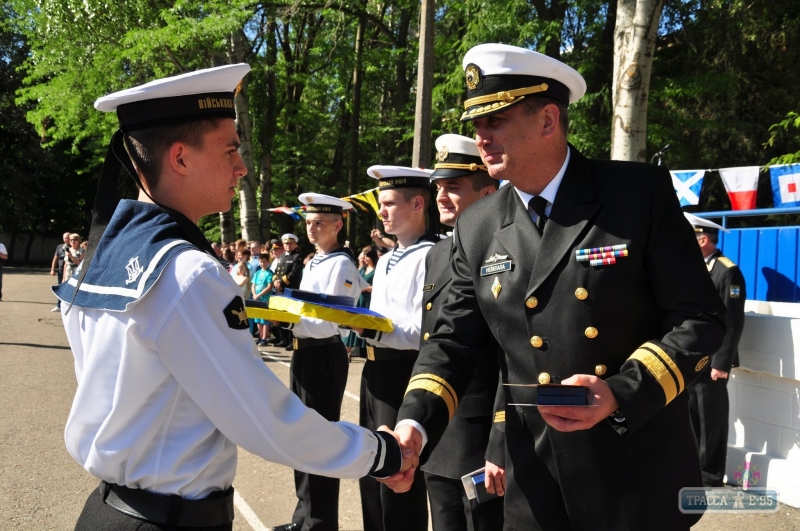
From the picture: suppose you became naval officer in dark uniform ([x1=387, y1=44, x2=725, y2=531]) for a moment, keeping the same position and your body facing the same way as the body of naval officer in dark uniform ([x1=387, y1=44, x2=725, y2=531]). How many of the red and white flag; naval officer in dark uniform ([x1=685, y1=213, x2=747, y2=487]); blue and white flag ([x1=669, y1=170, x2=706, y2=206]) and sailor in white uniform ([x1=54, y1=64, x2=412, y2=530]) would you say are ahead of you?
1

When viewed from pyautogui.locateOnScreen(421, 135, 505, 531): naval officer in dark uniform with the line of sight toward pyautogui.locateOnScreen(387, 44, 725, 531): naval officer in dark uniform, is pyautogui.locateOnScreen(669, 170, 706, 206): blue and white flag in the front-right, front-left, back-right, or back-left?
back-left

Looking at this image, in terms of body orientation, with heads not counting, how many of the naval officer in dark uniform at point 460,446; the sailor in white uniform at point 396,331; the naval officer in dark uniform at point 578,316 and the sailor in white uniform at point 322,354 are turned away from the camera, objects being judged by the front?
0

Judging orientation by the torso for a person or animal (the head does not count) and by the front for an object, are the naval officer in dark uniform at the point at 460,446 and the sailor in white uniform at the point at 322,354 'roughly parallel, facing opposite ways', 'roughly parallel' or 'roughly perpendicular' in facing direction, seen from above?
roughly parallel

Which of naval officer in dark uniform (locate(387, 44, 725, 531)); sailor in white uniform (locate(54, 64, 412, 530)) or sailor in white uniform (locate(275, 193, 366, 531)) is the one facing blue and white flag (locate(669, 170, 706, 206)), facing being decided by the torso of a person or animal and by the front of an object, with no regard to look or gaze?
sailor in white uniform (locate(54, 64, 412, 530))

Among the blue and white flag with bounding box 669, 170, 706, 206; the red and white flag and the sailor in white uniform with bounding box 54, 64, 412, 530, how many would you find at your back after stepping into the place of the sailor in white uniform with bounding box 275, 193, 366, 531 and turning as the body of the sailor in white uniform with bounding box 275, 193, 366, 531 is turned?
2

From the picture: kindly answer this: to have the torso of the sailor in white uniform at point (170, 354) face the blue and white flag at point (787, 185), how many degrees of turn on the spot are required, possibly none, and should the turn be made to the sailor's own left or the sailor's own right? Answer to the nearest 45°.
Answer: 0° — they already face it

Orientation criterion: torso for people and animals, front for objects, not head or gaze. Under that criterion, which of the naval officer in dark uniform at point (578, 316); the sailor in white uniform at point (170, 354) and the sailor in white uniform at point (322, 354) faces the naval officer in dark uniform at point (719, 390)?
the sailor in white uniform at point (170, 354)

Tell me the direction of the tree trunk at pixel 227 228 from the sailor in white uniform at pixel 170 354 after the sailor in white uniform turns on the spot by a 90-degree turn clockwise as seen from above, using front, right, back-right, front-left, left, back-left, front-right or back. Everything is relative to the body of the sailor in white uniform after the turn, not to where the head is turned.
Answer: back-left

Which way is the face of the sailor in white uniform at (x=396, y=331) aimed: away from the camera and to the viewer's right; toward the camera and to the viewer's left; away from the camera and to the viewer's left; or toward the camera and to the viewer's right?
toward the camera and to the viewer's left

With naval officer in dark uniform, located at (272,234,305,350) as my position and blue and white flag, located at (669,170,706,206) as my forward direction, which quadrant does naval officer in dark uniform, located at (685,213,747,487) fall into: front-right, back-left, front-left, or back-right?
front-right

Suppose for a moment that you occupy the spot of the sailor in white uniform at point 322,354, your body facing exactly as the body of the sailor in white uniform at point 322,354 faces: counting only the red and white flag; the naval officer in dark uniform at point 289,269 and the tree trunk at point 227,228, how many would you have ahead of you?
0

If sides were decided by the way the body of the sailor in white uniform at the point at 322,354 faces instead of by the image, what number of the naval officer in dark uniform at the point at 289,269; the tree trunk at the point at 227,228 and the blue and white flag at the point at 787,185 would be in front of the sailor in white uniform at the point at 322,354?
0

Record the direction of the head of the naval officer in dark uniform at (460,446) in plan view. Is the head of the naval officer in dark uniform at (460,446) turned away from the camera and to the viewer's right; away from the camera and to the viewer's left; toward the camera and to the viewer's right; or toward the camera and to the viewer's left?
toward the camera and to the viewer's left

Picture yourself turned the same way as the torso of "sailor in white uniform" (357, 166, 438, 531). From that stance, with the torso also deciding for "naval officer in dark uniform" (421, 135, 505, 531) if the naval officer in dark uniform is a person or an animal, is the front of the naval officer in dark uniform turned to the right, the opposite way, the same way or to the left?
the same way

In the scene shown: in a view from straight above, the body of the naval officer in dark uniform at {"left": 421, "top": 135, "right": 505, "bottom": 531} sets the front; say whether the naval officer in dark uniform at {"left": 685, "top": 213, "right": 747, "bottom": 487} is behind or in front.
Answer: behind

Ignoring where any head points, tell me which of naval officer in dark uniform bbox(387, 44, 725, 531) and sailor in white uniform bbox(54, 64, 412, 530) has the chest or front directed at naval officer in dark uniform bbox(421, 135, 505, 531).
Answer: the sailor in white uniform

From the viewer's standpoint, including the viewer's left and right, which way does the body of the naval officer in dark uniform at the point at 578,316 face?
facing the viewer and to the left of the viewer

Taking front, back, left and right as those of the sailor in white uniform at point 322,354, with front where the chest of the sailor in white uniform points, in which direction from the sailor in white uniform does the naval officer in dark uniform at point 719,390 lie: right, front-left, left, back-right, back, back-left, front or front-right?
back-left

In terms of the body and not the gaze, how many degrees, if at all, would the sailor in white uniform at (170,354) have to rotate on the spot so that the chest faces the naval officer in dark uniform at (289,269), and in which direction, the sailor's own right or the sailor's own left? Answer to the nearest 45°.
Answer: approximately 45° to the sailor's own left

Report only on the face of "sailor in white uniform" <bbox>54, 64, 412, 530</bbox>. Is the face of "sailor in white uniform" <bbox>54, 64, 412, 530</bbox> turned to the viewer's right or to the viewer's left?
to the viewer's right
